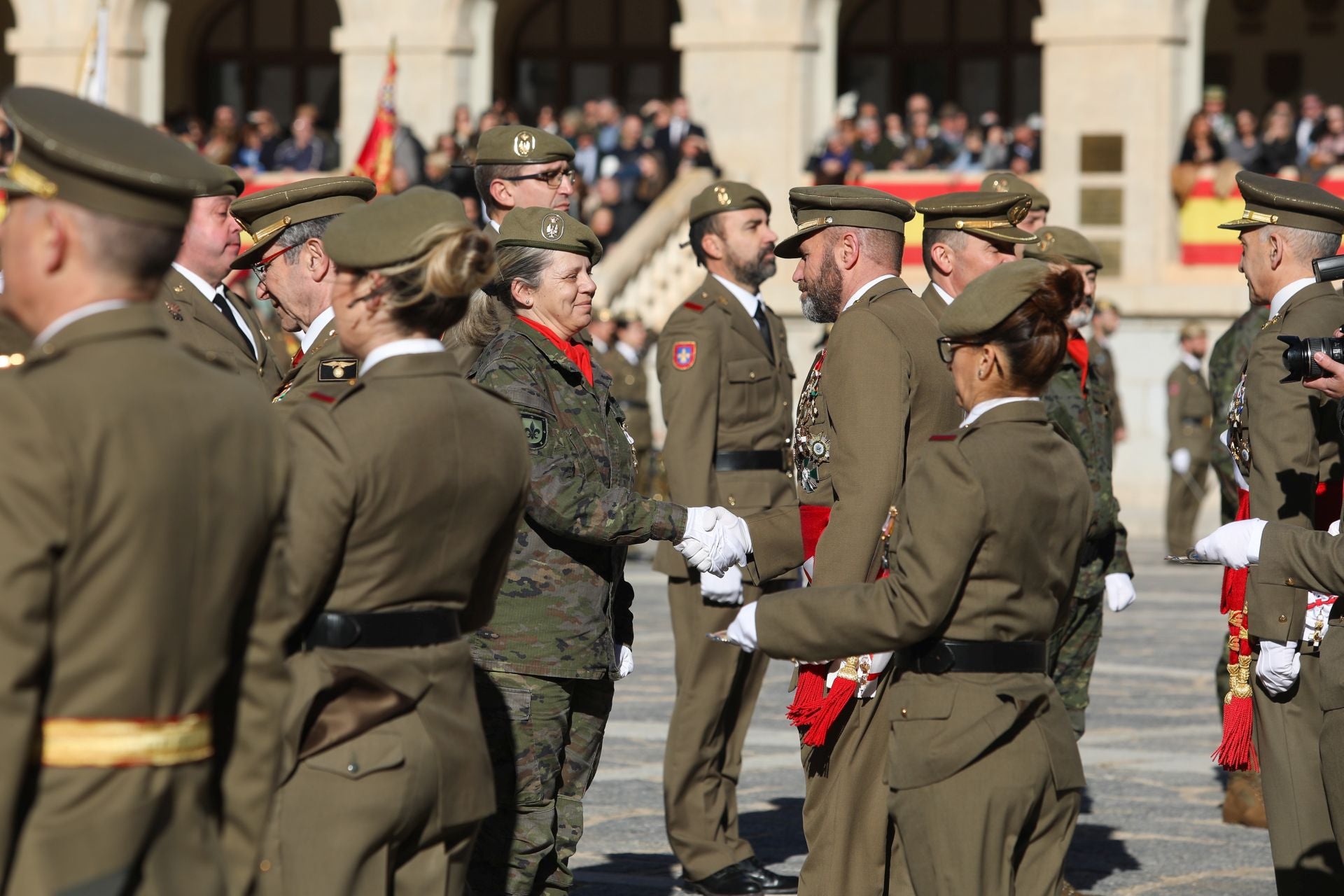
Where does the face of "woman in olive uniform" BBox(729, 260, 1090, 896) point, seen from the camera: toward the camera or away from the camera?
away from the camera

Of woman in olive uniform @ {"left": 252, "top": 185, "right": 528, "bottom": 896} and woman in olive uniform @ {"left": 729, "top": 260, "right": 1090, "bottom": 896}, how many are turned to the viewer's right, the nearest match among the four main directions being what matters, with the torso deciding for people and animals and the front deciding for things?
0

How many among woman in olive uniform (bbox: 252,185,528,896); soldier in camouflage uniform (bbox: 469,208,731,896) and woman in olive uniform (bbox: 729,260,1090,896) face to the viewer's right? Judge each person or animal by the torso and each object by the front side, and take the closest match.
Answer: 1

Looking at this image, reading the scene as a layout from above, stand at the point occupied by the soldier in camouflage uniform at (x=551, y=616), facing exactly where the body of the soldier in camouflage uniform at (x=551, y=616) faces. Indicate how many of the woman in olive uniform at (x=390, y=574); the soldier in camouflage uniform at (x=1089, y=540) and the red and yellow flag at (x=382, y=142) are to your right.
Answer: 1

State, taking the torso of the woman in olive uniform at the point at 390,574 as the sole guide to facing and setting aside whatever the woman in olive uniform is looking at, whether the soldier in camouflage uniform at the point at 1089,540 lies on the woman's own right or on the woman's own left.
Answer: on the woman's own right

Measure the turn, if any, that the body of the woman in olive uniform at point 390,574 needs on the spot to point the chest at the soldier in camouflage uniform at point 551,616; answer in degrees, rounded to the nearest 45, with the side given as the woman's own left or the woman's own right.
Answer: approximately 45° to the woman's own right

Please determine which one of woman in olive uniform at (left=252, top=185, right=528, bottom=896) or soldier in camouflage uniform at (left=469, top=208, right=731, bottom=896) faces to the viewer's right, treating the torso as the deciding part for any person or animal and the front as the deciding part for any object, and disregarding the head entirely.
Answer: the soldier in camouflage uniform

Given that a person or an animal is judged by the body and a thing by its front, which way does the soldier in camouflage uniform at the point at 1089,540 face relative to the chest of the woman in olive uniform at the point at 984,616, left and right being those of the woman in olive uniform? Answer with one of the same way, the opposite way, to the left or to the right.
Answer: the opposite way

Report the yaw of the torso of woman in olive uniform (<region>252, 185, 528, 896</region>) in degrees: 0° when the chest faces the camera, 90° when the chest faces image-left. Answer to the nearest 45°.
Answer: approximately 135°

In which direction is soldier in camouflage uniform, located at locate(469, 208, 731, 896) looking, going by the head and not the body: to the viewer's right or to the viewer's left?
to the viewer's right

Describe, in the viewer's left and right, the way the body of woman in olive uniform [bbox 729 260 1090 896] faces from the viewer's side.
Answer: facing away from the viewer and to the left of the viewer

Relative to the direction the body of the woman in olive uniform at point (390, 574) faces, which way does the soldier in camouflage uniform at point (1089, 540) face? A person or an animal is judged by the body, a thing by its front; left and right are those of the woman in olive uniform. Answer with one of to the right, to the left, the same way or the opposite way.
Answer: the opposite way

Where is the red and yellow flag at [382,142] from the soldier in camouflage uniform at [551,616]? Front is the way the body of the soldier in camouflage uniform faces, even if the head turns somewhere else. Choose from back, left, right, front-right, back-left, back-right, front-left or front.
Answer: left

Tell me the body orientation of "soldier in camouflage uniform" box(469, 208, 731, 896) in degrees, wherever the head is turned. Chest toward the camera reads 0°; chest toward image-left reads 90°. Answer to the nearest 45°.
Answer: approximately 270°

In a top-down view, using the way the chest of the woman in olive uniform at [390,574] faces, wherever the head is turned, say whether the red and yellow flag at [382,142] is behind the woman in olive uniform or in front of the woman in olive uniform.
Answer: in front
